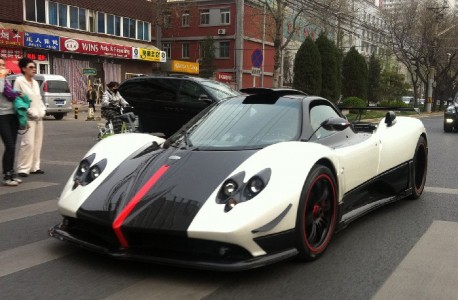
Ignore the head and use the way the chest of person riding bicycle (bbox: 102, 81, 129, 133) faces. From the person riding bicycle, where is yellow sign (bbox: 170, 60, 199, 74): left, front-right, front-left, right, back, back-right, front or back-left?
back-left

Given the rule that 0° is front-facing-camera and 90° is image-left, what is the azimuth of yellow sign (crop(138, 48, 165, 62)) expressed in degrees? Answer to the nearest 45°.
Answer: approximately 315°

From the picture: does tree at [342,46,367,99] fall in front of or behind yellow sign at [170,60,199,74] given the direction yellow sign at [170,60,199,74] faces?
in front

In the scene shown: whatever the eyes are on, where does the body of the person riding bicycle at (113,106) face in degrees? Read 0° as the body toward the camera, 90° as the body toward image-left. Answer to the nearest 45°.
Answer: approximately 315°

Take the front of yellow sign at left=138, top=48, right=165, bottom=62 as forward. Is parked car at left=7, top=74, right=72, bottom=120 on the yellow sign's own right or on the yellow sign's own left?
on the yellow sign's own right

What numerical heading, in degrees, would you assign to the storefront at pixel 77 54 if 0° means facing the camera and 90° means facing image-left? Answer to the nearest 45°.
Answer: approximately 315°

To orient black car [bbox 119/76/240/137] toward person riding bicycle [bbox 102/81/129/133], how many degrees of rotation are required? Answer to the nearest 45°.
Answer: approximately 180°

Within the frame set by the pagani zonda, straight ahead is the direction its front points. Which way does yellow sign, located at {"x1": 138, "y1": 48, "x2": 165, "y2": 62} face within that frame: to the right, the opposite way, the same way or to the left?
to the left

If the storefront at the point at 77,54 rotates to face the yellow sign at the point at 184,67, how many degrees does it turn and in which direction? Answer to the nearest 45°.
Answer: approximately 90° to its left

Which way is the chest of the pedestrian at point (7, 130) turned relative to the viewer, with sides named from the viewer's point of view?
facing the viewer and to the right of the viewer

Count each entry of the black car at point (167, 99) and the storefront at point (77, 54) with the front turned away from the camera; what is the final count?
0

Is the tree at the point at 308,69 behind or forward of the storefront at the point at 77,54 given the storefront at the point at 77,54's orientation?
forward
